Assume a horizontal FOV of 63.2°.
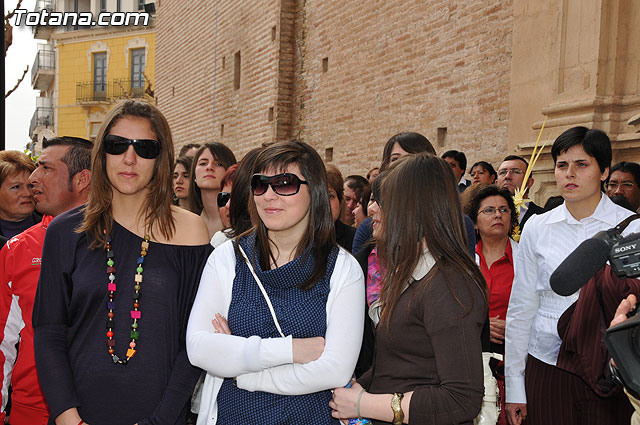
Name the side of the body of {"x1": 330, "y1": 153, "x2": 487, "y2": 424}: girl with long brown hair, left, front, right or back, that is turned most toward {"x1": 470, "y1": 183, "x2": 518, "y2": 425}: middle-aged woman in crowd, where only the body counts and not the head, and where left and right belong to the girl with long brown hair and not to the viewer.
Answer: right

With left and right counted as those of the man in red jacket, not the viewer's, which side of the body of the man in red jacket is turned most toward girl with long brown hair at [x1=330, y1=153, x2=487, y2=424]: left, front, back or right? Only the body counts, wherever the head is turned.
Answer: left

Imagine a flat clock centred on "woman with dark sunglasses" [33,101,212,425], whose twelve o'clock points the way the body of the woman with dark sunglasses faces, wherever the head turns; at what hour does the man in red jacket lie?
The man in red jacket is roughly at 5 o'clock from the woman with dark sunglasses.

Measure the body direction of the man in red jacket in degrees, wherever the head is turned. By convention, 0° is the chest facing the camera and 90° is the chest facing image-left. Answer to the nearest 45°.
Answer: approximately 45°

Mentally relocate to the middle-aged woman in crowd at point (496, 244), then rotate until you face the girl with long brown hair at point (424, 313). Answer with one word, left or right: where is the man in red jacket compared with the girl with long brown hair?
right
